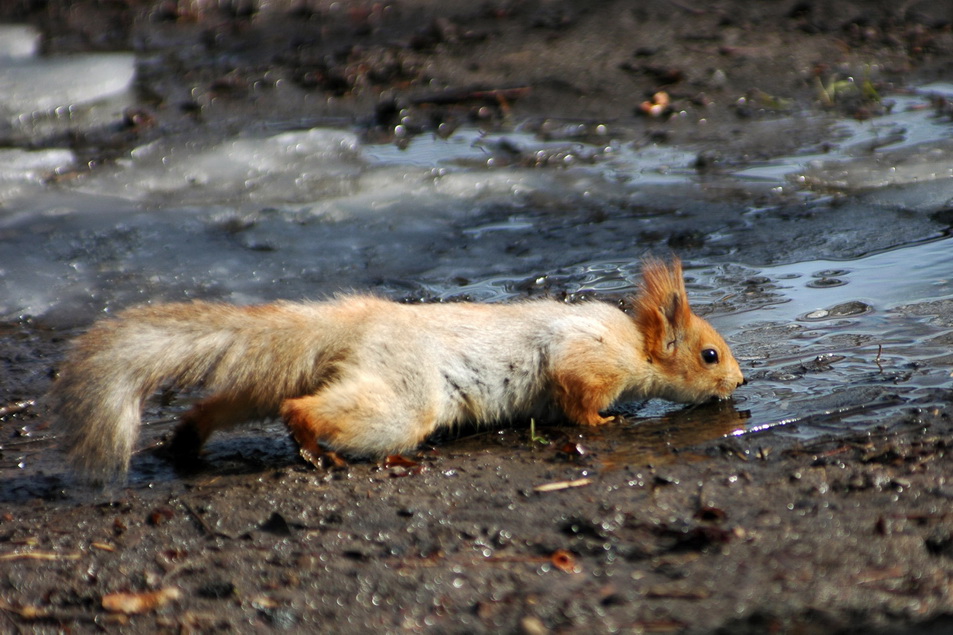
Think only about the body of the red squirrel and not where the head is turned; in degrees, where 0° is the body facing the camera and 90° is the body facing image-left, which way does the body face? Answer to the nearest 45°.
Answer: approximately 270°

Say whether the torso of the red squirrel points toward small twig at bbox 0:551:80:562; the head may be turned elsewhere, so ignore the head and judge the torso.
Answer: no

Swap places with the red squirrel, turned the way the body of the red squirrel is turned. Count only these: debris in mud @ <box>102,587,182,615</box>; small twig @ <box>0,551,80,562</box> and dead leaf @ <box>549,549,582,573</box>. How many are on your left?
0

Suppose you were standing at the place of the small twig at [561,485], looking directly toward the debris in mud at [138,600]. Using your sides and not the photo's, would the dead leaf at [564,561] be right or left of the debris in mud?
left

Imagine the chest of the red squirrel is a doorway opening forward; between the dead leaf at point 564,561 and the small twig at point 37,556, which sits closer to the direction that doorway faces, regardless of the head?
the dead leaf

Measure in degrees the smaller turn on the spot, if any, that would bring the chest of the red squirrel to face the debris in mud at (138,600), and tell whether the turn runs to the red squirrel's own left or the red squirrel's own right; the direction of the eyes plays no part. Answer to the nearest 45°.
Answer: approximately 135° to the red squirrel's own right

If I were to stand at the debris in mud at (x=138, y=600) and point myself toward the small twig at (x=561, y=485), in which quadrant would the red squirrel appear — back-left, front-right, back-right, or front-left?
front-left

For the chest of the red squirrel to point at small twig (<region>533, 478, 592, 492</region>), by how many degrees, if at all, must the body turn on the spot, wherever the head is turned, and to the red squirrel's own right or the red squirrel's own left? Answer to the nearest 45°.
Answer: approximately 45° to the red squirrel's own right

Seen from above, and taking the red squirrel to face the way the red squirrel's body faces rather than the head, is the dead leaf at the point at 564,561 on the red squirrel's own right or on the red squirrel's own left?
on the red squirrel's own right
